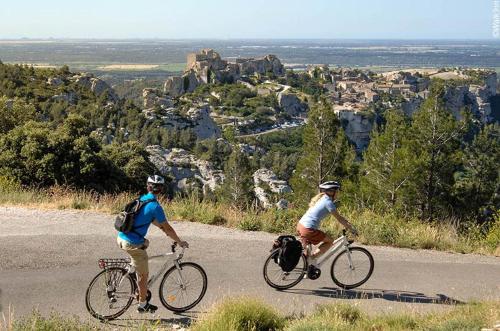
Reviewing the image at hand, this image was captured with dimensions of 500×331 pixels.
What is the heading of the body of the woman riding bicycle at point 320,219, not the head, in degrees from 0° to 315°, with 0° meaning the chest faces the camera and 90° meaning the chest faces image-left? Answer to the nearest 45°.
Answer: approximately 270°

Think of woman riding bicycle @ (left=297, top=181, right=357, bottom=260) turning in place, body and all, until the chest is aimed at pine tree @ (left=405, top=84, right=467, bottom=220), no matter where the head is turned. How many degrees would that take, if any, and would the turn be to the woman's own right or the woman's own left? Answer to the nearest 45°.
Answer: approximately 90° to the woman's own left

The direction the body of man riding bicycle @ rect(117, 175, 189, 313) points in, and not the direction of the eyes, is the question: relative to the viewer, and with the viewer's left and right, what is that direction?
facing to the right of the viewer

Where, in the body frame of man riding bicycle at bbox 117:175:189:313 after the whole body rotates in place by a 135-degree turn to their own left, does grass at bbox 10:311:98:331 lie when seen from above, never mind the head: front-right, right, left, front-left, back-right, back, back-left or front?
left

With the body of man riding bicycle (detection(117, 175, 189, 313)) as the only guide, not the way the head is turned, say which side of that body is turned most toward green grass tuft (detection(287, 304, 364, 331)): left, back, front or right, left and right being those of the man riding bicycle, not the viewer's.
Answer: front

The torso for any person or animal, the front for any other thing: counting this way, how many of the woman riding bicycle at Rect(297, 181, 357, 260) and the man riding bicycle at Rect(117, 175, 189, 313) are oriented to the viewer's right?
2

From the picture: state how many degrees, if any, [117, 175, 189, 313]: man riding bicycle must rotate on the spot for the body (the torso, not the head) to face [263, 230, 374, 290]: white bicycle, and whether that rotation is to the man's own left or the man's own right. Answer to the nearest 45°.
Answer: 0° — they already face it

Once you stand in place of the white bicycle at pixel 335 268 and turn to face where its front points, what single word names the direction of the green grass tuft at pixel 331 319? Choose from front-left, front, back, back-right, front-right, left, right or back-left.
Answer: right

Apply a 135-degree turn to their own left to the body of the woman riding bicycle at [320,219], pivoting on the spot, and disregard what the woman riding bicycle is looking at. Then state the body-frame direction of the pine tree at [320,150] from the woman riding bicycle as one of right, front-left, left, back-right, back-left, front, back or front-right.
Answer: front-right

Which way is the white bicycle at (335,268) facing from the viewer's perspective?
to the viewer's right

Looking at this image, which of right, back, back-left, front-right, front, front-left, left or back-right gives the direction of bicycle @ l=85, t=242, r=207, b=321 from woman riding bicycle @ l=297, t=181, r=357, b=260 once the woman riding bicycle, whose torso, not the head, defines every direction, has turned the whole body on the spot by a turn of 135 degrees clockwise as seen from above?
front

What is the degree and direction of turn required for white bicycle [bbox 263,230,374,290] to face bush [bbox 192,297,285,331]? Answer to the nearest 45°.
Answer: approximately 135° to its right
